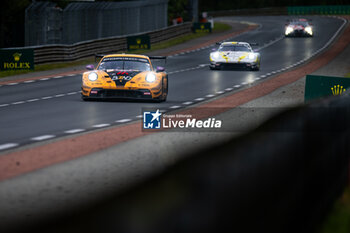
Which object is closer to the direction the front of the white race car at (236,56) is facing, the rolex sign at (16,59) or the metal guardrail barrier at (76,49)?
the rolex sign

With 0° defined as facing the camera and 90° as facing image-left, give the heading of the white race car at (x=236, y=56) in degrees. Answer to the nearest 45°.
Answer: approximately 0°

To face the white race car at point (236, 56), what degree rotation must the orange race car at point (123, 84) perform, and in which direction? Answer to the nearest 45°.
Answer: approximately 180°

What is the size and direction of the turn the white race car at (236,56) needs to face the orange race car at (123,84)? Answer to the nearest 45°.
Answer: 0° — it already faces it

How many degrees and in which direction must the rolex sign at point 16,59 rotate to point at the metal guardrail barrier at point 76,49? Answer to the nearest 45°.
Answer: approximately 135° to its left

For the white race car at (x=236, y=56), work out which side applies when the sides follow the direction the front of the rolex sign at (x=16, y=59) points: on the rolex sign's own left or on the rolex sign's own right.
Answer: on the rolex sign's own left

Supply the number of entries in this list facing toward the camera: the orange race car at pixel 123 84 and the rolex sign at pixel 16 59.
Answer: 2

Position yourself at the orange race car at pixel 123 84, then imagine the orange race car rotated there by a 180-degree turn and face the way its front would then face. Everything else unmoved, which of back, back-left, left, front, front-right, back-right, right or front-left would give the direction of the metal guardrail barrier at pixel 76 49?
front

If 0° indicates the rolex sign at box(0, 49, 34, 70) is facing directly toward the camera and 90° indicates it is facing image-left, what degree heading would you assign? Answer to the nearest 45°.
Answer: approximately 0°
